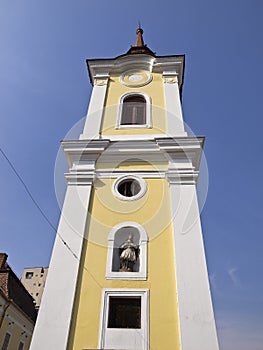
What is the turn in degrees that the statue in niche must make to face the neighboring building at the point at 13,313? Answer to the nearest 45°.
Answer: approximately 135° to its right

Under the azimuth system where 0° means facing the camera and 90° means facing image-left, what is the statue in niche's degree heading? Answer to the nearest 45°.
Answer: approximately 0°

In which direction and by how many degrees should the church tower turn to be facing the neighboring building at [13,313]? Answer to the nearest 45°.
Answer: approximately 135° to its right
